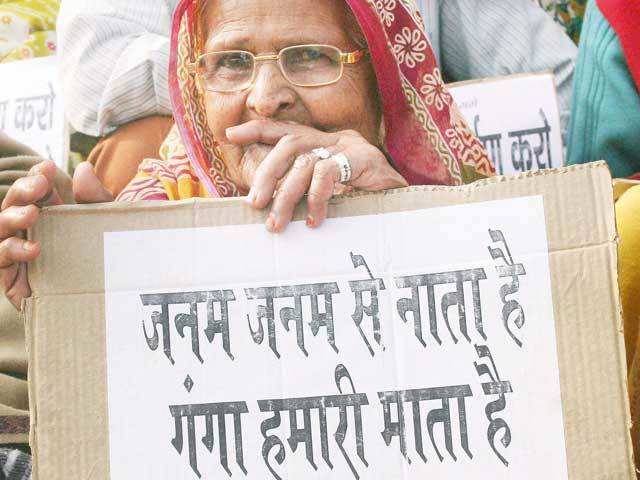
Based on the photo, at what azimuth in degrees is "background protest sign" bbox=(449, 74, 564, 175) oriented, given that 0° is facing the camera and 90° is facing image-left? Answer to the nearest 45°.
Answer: approximately 0°

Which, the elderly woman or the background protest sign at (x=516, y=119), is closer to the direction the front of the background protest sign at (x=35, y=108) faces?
the elderly woman

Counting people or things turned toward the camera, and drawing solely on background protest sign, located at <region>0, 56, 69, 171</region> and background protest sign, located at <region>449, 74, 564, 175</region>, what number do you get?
2

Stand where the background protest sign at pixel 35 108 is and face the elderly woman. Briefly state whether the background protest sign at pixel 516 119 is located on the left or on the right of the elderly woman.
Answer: left

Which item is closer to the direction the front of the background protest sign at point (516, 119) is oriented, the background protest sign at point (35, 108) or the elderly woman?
the elderly woman

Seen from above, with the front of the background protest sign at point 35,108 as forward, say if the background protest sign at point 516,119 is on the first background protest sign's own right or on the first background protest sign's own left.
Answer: on the first background protest sign's own left

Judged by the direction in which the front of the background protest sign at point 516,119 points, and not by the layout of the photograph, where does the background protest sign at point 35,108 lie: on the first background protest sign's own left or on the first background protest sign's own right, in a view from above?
on the first background protest sign's own right

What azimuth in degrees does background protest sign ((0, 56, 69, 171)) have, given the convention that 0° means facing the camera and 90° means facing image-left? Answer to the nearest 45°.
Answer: approximately 0°
